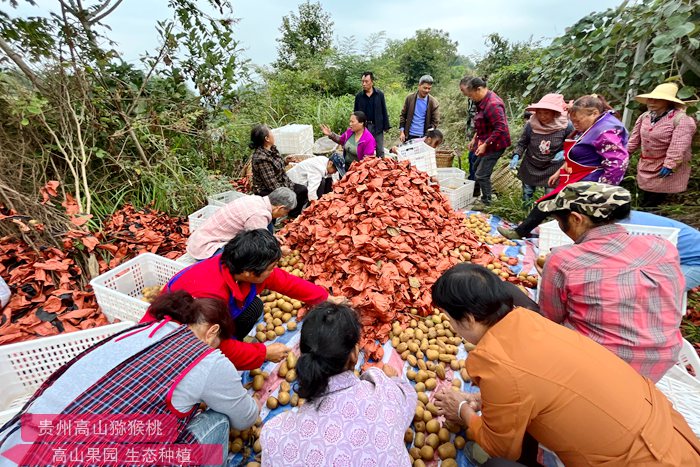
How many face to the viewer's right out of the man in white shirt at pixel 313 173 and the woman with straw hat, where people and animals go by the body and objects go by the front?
1

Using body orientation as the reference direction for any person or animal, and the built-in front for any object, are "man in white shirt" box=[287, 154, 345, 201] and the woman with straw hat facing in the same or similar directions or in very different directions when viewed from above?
very different directions

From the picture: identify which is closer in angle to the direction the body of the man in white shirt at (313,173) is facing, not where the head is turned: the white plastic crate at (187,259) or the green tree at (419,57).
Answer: the green tree

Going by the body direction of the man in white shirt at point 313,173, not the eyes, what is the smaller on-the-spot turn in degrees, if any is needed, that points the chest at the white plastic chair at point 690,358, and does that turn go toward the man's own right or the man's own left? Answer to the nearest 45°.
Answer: approximately 45° to the man's own right

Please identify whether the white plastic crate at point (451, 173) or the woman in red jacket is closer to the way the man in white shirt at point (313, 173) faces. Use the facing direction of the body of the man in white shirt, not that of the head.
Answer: the white plastic crate

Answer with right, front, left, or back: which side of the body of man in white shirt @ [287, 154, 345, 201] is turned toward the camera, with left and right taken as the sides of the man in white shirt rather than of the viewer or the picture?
right

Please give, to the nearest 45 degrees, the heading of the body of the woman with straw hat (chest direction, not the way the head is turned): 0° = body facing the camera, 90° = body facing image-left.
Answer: approximately 45°

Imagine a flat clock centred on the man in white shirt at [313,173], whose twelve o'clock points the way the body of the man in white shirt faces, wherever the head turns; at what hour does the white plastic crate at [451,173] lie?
The white plastic crate is roughly at 12 o'clock from the man in white shirt.
